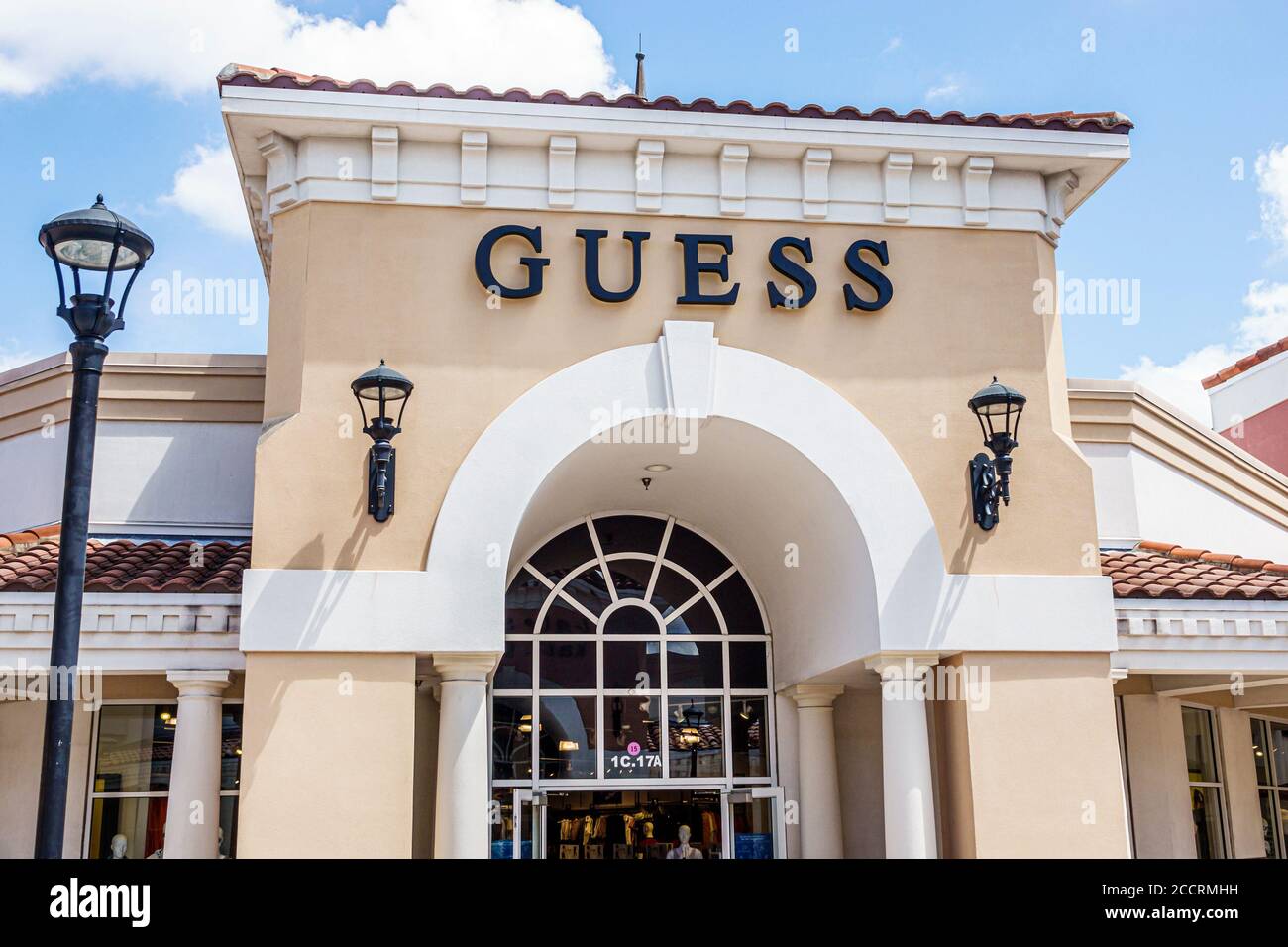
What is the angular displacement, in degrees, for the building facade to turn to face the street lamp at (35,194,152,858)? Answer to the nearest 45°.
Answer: approximately 45° to its right

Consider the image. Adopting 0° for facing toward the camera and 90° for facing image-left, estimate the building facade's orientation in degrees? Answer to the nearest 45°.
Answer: approximately 0°
